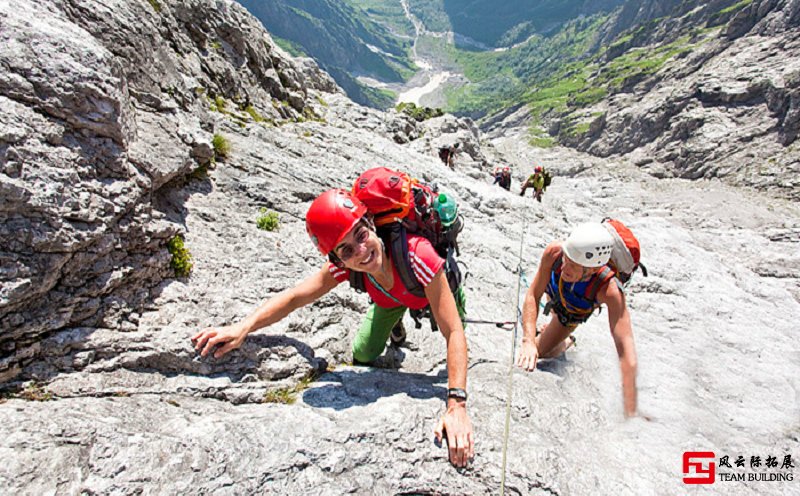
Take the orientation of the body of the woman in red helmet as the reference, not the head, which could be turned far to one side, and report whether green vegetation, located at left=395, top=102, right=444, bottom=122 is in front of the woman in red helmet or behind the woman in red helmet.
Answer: behind

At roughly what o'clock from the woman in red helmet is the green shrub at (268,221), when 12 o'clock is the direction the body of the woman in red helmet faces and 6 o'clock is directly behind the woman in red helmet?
The green shrub is roughly at 5 o'clock from the woman in red helmet.

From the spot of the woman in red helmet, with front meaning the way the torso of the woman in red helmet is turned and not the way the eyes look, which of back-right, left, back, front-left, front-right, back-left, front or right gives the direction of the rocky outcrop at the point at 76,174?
right

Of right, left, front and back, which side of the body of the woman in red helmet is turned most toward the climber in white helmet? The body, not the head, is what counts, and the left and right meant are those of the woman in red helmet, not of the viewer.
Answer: left

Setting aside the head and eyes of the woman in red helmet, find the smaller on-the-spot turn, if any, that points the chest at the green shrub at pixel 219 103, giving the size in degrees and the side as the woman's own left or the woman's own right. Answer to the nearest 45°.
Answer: approximately 135° to the woman's own right

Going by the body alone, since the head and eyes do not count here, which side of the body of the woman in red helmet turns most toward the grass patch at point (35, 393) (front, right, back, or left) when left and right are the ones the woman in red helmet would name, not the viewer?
right

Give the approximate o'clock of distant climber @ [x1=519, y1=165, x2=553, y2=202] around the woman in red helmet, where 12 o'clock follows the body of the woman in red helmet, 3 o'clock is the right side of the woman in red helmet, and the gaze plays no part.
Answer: The distant climber is roughly at 7 o'clock from the woman in red helmet.

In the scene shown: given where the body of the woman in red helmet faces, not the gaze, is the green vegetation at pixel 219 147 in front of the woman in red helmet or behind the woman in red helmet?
behind

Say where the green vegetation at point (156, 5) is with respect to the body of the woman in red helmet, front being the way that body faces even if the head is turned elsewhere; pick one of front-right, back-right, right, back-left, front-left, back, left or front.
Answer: back-right

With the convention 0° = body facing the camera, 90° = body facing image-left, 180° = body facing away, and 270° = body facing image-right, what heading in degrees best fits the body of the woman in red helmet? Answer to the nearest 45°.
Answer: approximately 0°

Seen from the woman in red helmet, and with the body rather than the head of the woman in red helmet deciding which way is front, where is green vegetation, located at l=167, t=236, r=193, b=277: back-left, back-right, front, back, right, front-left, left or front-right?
back-right
